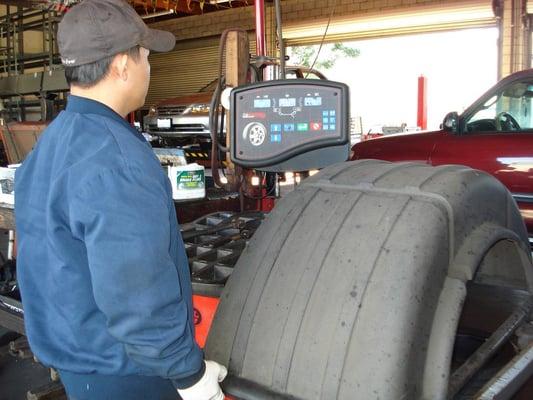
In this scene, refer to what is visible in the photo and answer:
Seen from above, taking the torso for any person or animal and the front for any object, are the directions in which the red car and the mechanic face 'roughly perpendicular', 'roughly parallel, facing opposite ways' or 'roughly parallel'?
roughly perpendicular

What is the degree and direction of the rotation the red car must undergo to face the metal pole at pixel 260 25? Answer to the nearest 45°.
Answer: approximately 90° to its left

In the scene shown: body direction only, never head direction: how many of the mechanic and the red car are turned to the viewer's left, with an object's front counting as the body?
1

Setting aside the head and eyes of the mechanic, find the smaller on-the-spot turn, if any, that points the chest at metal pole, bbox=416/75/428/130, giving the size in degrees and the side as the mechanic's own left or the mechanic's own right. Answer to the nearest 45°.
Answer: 0° — they already face it

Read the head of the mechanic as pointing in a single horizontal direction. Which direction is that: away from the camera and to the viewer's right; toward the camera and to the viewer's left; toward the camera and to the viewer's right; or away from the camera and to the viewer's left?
away from the camera and to the viewer's right

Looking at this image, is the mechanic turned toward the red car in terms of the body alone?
yes

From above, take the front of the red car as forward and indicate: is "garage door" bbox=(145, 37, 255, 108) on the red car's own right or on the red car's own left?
on the red car's own right

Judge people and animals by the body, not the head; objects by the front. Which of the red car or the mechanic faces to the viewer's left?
the red car

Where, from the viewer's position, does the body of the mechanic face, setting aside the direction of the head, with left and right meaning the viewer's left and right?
facing away from the viewer and to the right of the viewer

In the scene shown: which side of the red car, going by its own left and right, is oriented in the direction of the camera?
left
